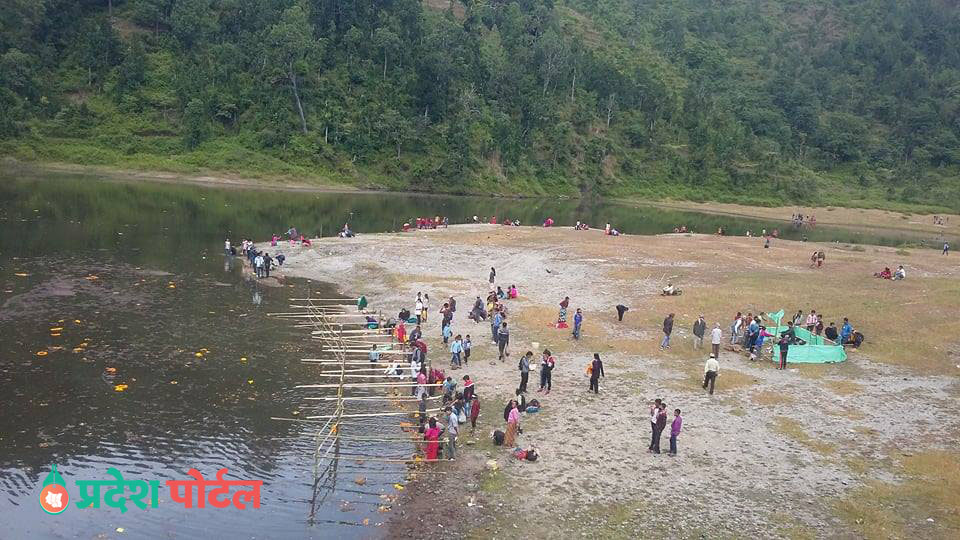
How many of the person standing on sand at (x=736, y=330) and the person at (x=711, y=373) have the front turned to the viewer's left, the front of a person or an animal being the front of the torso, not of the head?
0

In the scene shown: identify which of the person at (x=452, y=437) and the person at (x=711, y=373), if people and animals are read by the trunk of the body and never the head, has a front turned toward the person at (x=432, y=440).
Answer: the person at (x=452, y=437)

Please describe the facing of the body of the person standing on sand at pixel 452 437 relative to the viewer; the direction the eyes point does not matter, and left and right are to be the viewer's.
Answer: facing to the left of the viewer

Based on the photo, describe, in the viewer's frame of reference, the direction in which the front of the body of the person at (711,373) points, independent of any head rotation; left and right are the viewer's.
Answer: facing away from the viewer

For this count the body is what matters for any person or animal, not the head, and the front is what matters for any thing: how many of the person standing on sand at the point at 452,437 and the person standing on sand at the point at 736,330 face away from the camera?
0

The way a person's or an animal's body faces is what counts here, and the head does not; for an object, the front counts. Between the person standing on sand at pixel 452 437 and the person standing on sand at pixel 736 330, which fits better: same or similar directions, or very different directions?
very different directions

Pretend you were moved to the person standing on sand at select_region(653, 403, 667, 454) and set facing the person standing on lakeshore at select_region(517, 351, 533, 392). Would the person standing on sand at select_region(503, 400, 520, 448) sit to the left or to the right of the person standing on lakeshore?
left

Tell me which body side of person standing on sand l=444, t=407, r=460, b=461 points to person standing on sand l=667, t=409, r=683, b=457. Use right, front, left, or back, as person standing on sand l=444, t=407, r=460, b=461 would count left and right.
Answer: back
